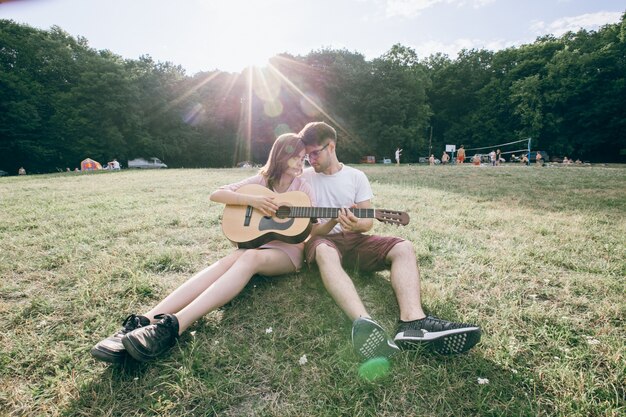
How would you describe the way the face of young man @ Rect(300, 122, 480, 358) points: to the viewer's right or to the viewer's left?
to the viewer's left

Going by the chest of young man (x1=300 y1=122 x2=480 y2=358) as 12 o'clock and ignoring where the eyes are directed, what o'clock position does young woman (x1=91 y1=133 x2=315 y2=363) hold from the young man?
The young woman is roughly at 2 o'clock from the young man.

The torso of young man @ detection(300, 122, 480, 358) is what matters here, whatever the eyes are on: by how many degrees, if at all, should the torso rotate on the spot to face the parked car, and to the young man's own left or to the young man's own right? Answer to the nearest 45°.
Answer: approximately 135° to the young man's own right

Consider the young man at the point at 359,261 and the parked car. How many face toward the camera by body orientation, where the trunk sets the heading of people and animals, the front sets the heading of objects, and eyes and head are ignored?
1

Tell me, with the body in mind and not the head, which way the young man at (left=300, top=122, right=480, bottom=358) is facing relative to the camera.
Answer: toward the camera
